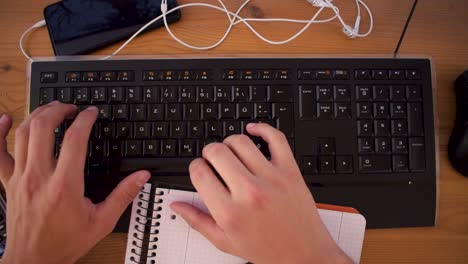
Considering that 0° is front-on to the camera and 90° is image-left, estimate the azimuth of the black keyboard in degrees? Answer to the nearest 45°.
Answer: approximately 0°
